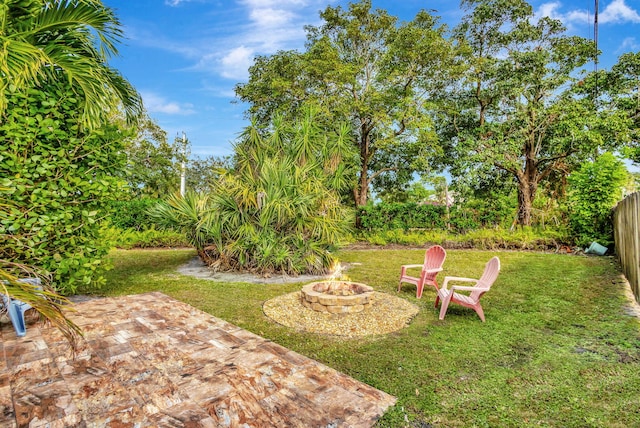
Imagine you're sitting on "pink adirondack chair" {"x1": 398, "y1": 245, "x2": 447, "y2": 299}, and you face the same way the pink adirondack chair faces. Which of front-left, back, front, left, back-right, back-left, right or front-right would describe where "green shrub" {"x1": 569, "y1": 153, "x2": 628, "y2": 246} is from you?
back

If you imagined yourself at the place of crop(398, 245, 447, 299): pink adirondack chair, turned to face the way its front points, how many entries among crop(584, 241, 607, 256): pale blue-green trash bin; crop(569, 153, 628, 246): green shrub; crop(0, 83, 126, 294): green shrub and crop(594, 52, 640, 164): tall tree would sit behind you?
3

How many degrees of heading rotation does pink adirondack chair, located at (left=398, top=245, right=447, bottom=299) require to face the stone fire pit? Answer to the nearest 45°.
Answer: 0° — it already faces it

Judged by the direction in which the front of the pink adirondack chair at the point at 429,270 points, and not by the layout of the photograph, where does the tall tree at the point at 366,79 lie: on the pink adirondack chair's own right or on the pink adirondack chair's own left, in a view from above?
on the pink adirondack chair's own right

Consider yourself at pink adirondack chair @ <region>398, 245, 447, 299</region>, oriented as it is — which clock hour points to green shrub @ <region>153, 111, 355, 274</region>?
The green shrub is roughly at 2 o'clock from the pink adirondack chair.

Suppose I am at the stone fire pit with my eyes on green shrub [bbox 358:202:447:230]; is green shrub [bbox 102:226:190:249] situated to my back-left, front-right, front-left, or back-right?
front-left

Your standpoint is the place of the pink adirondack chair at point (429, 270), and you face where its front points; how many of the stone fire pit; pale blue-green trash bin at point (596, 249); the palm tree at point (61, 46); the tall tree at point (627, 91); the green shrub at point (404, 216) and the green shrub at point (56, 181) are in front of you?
3

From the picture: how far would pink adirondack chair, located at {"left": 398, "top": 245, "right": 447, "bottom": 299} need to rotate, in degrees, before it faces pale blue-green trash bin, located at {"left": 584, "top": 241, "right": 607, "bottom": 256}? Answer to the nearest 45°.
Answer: approximately 180°

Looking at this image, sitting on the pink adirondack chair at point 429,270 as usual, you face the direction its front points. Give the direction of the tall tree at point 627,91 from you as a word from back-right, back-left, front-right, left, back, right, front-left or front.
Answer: back

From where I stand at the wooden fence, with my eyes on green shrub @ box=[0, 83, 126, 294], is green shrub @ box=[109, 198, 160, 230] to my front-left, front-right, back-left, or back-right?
front-right

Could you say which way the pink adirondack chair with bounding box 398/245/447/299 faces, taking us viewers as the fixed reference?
facing the viewer and to the left of the viewer

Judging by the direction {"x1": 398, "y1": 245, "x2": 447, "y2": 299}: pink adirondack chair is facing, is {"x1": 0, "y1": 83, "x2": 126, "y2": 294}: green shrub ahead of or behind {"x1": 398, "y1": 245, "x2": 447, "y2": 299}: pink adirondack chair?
ahead

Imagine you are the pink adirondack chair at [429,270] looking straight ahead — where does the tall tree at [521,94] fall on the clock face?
The tall tree is roughly at 5 o'clock from the pink adirondack chair.

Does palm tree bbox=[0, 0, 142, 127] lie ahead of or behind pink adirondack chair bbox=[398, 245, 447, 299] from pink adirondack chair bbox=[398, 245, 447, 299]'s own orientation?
ahead

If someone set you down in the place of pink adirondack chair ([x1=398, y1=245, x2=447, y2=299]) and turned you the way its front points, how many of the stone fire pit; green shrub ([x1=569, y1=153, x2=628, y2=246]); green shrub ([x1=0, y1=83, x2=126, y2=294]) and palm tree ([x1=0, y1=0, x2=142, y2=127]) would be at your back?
1

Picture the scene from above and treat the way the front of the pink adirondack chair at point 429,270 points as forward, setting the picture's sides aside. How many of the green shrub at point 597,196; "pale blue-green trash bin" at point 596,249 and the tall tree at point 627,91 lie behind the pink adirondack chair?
3

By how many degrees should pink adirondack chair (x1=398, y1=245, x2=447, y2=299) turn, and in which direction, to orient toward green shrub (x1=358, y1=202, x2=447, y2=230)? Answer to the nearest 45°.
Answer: approximately 135° to its right
